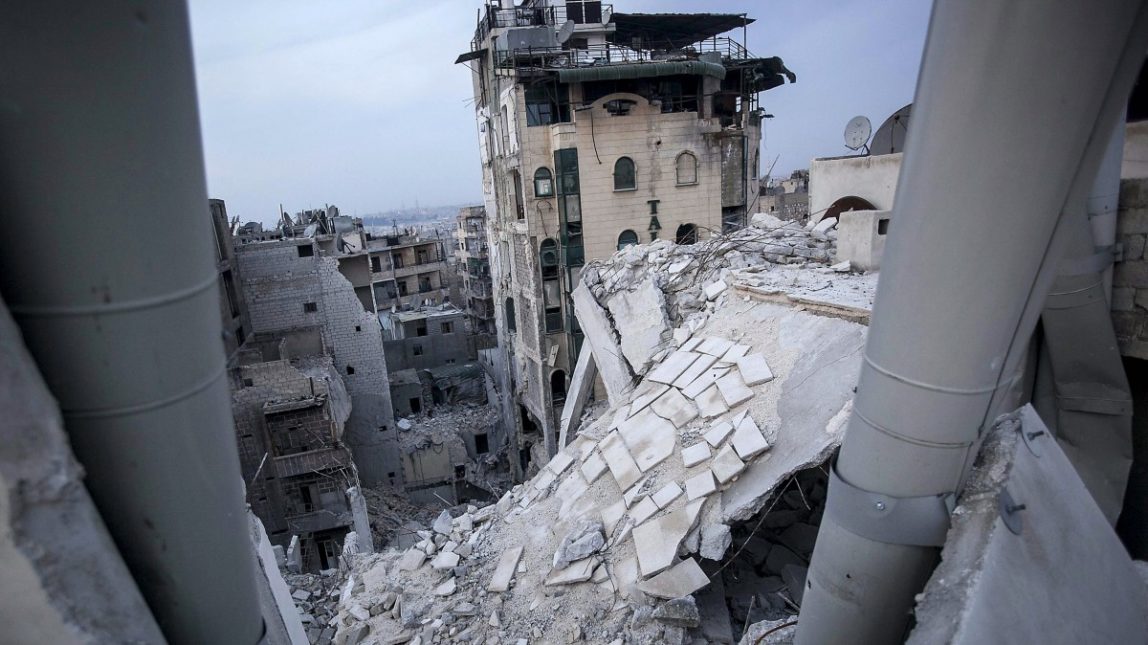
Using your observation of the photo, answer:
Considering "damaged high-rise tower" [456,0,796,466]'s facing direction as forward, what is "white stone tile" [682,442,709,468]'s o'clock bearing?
The white stone tile is roughly at 12 o'clock from the damaged high-rise tower.

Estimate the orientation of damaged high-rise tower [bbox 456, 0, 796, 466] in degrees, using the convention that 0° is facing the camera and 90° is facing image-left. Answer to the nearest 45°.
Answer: approximately 0°

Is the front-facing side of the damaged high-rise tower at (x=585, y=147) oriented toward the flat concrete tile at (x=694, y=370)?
yes

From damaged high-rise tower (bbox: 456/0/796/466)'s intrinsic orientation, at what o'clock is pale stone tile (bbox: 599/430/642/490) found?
The pale stone tile is roughly at 12 o'clock from the damaged high-rise tower.

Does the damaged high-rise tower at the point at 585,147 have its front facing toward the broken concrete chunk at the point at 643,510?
yes

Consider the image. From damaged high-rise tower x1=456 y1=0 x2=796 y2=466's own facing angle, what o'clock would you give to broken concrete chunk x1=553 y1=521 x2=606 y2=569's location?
The broken concrete chunk is roughly at 12 o'clock from the damaged high-rise tower.

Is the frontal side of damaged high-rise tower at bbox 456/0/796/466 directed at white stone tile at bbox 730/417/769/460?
yes

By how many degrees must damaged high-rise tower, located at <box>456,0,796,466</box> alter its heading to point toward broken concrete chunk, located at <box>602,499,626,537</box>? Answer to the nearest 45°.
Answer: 0° — it already faces it

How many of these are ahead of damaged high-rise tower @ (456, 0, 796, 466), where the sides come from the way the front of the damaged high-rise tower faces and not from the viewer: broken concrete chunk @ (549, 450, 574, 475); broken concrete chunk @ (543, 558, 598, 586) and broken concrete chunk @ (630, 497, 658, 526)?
3

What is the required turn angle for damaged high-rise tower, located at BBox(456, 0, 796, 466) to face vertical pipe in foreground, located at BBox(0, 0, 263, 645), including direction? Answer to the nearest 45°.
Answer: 0° — it already faces it
